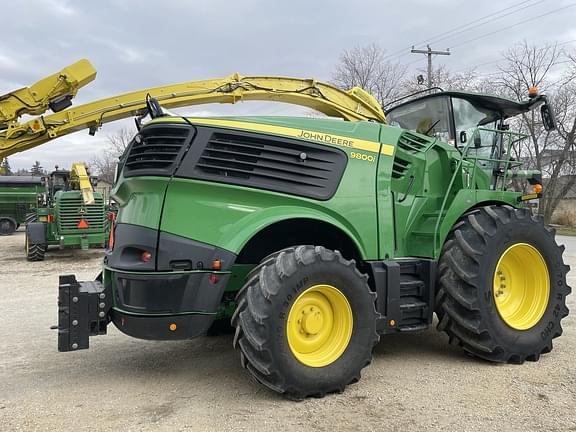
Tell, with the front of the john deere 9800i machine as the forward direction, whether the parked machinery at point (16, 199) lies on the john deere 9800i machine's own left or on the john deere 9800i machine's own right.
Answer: on the john deere 9800i machine's own left

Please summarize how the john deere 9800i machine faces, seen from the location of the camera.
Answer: facing away from the viewer and to the right of the viewer

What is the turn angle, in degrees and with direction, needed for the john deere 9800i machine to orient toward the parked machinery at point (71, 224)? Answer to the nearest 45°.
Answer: approximately 90° to its left
